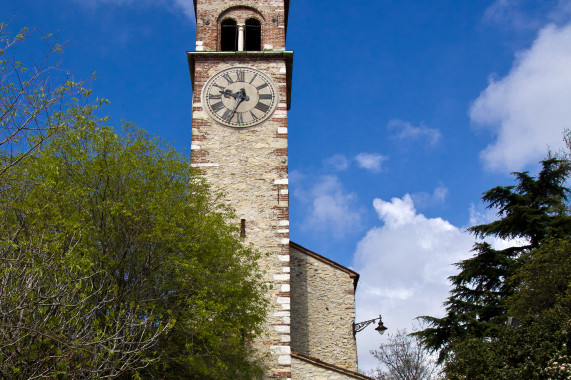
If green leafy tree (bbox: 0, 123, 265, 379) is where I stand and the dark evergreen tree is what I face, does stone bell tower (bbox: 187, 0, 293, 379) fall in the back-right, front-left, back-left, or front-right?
front-left

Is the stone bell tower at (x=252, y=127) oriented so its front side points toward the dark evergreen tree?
no

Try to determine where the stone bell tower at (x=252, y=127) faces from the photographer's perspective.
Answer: facing the viewer

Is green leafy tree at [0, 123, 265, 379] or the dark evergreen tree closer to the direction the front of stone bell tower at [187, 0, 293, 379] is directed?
the green leafy tree
